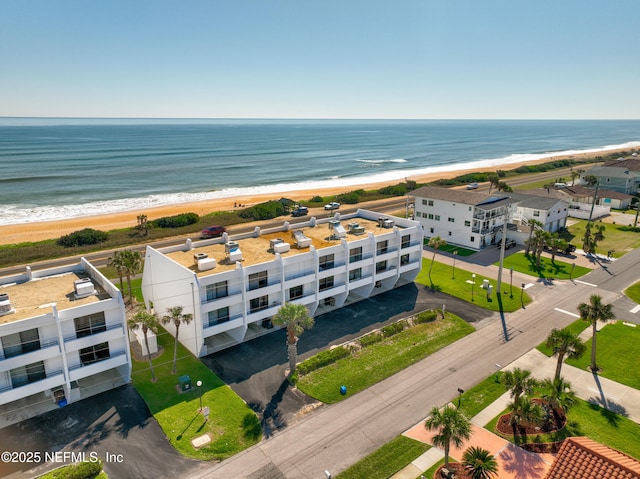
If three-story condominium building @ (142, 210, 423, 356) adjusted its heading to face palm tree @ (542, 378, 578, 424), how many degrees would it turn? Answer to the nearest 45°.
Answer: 0° — it already faces it

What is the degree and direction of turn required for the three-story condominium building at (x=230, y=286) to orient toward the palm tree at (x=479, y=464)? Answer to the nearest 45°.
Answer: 0° — it already faces it

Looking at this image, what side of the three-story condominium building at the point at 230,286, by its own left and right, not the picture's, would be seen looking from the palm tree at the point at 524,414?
front

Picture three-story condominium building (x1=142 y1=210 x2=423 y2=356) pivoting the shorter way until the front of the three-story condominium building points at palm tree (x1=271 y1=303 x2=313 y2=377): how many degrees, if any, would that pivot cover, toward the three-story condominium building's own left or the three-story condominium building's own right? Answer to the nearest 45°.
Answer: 0° — it already faces it

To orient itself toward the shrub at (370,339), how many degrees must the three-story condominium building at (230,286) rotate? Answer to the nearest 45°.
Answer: approximately 45° to its left

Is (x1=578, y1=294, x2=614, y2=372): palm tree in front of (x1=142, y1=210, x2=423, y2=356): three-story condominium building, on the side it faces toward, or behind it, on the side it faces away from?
in front

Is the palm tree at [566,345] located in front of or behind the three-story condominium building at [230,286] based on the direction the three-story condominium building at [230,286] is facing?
in front

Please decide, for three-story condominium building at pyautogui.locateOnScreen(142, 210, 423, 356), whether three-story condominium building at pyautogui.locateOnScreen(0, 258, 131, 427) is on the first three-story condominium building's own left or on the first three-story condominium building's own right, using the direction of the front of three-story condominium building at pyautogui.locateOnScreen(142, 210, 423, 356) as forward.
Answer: on the first three-story condominium building's own right

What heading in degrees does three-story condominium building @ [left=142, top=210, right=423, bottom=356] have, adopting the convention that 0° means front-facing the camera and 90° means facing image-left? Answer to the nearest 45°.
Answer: approximately 315°

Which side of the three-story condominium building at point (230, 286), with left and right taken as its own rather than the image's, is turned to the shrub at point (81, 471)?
right

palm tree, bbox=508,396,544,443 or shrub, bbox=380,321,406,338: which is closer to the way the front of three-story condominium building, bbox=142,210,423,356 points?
the palm tree
